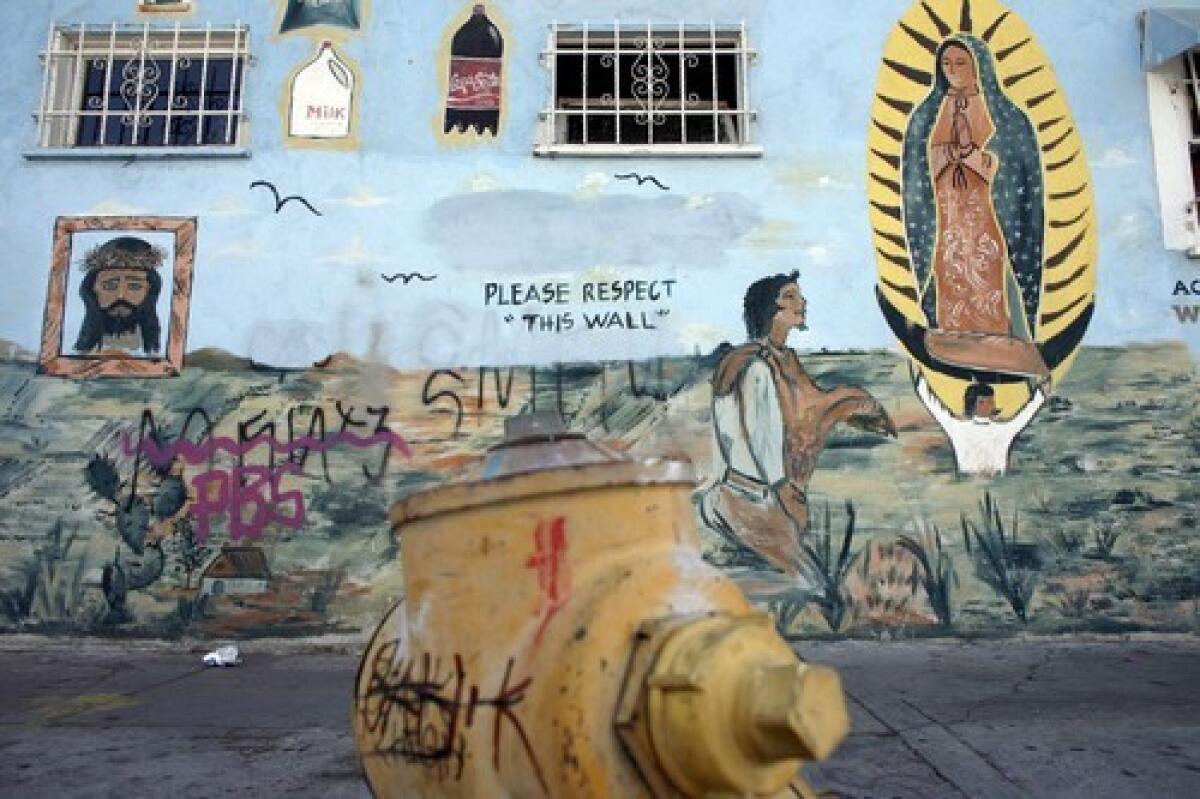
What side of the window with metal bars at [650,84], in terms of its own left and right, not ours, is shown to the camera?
front

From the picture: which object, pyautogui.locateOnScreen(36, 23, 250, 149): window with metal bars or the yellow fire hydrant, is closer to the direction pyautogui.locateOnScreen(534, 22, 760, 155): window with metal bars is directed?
the yellow fire hydrant

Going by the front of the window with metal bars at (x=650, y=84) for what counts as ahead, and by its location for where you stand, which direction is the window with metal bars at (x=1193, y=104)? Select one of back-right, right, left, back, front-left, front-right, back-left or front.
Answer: left

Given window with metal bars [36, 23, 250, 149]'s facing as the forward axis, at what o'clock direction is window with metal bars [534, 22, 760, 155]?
window with metal bars [534, 22, 760, 155] is roughly at 10 o'clock from window with metal bars [36, 23, 250, 149].

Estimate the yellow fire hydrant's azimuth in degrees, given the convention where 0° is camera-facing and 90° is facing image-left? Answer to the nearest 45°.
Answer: approximately 315°

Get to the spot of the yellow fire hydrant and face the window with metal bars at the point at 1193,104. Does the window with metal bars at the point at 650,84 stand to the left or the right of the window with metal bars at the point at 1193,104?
left

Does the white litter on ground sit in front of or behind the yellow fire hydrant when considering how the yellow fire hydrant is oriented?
behind

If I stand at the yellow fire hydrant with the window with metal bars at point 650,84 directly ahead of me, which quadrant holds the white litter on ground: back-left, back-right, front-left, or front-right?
front-left

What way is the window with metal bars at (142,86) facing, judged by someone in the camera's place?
facing the viewer

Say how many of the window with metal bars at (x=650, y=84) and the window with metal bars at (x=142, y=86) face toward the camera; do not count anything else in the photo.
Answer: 2

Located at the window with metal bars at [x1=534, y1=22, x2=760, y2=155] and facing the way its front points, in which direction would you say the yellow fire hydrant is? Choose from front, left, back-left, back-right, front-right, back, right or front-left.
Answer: front

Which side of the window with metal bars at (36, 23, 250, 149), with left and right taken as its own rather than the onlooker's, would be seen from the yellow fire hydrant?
front

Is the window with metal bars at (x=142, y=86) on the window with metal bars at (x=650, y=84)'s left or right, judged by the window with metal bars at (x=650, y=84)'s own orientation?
on its right

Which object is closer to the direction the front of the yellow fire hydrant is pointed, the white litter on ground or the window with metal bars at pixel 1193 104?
the window with metal bars
